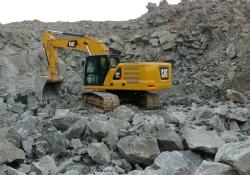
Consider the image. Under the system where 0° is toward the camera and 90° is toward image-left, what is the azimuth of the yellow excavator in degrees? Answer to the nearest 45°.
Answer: approximately 90°

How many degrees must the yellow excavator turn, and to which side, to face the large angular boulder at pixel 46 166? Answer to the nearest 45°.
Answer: approximately 90° to its left

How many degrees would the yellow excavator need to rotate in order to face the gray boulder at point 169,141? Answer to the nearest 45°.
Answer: approximately 90° to its left

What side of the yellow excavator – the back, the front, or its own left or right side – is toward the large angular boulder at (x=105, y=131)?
left

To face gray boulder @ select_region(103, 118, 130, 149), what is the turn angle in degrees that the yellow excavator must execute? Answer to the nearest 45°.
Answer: approximately 90° to its left

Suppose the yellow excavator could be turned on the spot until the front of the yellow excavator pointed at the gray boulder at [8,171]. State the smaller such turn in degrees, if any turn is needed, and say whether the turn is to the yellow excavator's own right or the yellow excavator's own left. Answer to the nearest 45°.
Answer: approximately 90° to the yellow excavator's own left

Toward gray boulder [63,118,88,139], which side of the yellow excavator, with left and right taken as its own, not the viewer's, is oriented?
left

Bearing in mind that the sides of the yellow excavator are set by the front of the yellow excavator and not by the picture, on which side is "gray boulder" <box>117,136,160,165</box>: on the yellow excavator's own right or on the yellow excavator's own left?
on the yellow excavator's own left
